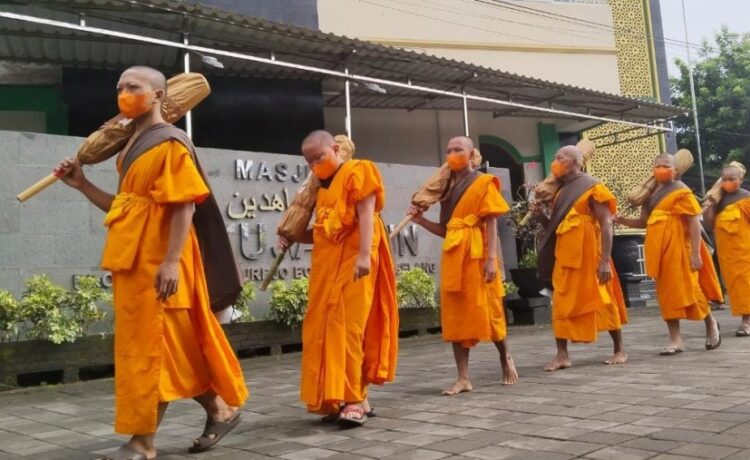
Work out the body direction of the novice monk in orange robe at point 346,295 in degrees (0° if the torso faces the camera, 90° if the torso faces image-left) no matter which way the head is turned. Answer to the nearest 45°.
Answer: approximately 45°

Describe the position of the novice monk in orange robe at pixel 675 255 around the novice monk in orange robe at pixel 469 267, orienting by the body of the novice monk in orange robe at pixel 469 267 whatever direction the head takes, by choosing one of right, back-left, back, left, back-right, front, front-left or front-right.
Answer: back

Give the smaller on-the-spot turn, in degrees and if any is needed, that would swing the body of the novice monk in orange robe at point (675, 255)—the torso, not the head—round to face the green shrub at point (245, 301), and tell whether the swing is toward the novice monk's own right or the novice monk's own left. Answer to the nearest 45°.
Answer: approximately 45° to the novice monk's own right

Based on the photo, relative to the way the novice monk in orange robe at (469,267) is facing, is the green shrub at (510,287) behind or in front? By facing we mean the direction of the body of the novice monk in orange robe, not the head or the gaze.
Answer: behind

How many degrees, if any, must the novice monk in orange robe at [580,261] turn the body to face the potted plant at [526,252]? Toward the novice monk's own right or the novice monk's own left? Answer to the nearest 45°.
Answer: approximately 135° to the novice monk's own right

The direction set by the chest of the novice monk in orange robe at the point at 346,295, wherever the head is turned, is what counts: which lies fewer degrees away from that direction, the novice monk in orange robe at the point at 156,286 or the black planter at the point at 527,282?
the novice monk in orange robe

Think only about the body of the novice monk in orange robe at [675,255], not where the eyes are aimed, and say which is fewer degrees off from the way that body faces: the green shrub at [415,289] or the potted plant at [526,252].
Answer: the green shrub

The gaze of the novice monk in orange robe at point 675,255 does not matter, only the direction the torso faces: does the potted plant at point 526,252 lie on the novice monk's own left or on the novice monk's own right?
on the novice monk's own right

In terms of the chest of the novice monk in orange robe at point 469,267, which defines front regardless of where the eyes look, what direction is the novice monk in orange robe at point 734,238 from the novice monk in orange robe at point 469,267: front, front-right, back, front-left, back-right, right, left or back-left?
back

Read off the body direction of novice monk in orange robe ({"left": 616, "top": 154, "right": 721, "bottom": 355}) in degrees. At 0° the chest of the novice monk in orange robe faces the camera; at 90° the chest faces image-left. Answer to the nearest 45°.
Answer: approximately 45°

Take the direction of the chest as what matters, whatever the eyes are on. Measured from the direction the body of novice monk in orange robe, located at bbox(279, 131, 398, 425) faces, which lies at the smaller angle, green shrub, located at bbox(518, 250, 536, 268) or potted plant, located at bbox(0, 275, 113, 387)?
the potted plant
